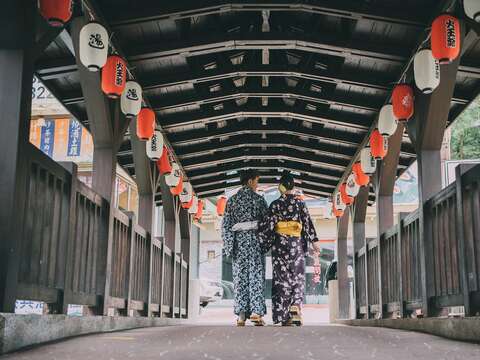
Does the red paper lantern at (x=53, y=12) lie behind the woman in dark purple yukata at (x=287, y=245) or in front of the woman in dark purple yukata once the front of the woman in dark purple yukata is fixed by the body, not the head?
behind

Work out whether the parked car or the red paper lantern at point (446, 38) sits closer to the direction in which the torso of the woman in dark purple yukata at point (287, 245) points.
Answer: the parked car

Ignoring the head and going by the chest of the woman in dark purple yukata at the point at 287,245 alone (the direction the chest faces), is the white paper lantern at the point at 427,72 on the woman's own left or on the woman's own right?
on the woman's own right

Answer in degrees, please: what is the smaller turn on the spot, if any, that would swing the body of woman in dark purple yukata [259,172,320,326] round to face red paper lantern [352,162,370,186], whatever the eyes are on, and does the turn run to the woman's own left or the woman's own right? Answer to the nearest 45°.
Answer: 0° — they already face it

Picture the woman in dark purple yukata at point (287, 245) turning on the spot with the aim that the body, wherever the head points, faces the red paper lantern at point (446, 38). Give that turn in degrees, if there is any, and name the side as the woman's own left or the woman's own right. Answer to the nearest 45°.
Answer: approximately 135° to the woman's own right

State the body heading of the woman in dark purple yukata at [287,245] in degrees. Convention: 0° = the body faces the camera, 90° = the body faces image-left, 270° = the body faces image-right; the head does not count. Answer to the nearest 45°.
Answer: approximately 180°

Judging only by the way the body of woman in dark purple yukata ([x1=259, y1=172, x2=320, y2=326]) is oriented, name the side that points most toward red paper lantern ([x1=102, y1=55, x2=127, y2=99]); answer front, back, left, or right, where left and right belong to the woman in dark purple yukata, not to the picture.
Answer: left

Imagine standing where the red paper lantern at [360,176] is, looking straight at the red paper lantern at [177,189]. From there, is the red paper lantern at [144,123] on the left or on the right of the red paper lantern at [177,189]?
left

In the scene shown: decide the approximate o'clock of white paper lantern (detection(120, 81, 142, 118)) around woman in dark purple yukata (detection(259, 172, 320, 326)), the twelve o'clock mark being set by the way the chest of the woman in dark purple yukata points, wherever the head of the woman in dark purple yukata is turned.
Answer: The white paper lantern is roughly at 9 o'clock from the woman in dark purple yukata.
